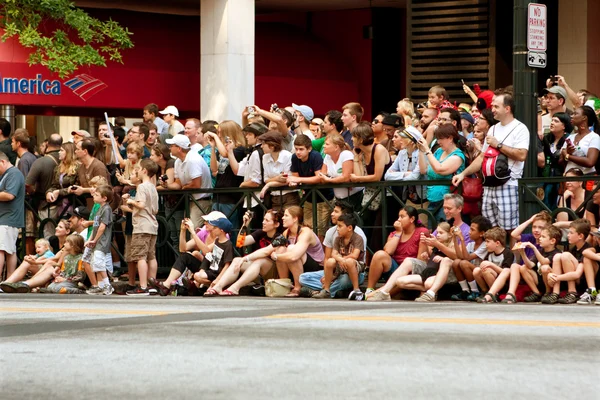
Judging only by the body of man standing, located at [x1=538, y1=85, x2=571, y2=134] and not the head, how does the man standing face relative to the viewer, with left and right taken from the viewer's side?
facing the viewer and to the left of the viewer

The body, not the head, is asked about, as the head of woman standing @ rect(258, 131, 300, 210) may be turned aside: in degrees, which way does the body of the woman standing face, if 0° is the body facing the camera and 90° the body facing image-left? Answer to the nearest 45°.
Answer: approximately 45°

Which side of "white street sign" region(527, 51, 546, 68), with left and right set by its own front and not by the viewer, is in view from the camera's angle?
front

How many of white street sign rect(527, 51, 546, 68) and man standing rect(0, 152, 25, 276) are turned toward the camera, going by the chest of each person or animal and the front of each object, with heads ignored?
1

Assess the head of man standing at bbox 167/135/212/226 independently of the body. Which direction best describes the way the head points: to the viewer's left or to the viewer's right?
to the viewer's left

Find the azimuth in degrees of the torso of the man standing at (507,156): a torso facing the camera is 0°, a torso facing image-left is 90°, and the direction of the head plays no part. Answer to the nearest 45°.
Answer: approximately 45°

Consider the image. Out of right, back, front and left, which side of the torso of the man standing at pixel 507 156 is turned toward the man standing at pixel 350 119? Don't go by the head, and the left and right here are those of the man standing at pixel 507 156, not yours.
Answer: right

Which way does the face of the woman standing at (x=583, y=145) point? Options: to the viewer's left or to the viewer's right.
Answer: to the viewer's left

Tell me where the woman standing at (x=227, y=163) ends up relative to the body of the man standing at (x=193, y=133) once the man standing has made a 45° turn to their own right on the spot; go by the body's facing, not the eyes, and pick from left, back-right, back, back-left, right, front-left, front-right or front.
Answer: back-left

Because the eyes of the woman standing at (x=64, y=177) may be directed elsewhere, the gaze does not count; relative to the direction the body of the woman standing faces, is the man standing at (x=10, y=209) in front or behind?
in front
